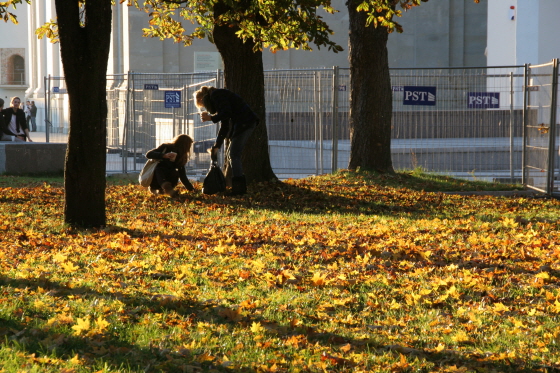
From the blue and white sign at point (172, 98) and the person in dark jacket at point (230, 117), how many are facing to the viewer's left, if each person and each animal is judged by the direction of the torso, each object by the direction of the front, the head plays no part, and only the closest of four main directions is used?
1

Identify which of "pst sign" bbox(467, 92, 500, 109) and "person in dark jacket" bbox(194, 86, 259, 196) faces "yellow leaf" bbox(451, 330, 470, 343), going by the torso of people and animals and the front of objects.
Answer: the pst sign

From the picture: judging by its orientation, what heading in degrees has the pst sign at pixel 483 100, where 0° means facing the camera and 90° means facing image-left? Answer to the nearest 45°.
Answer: approximately 0°

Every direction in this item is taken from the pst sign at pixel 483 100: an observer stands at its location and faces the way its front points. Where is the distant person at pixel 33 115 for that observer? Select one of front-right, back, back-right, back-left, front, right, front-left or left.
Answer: back-right

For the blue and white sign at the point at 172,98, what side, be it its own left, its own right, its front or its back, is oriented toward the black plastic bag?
front

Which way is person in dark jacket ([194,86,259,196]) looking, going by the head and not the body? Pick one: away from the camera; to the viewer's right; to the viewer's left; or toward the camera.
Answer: to the viewer's left

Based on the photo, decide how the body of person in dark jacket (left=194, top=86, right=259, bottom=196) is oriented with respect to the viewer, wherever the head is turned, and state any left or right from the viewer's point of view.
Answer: facing to the left of the viewer

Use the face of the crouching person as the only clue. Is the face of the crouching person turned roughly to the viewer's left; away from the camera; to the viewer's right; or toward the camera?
to the viewer's right

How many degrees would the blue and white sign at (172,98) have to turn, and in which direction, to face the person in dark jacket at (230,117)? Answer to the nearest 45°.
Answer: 0° — it already faces them

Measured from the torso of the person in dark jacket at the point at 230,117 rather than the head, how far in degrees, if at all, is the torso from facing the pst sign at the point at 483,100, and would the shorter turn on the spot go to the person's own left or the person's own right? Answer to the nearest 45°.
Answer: approximately 135° to the person's own right

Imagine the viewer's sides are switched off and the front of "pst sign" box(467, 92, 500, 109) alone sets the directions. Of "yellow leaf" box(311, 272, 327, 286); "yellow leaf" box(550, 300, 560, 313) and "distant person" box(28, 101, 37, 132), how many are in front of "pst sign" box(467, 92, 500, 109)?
2

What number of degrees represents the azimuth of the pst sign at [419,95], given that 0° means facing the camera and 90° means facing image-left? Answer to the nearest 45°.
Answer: approximately 0°

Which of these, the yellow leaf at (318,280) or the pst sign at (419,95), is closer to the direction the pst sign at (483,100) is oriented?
the yellow leaf
